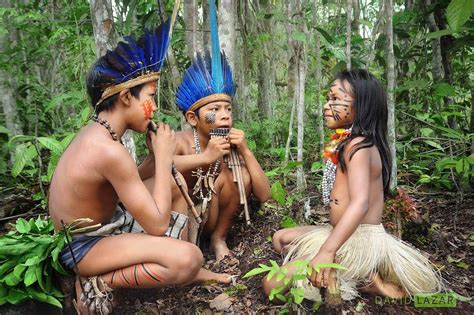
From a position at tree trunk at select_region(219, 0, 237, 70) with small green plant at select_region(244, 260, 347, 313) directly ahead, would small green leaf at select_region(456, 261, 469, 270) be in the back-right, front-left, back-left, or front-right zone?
front-left

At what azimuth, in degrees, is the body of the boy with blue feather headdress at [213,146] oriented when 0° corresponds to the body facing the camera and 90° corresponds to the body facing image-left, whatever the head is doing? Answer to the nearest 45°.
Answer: approximately 315°

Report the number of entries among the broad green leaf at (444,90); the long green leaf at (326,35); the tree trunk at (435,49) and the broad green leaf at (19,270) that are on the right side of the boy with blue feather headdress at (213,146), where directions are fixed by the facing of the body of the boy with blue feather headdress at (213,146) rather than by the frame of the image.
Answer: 1

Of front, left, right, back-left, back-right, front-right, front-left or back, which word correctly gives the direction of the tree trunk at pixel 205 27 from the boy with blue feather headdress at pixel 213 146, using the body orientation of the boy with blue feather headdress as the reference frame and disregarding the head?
back-left

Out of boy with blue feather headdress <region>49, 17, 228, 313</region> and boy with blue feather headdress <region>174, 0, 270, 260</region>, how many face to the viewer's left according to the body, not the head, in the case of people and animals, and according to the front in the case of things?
0

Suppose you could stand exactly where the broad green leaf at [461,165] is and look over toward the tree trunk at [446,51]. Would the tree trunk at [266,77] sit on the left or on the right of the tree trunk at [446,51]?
left

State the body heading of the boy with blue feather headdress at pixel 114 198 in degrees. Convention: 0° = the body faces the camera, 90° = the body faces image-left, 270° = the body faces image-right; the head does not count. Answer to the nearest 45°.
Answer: approximately 270°

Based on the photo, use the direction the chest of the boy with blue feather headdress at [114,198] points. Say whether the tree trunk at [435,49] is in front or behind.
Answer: in front

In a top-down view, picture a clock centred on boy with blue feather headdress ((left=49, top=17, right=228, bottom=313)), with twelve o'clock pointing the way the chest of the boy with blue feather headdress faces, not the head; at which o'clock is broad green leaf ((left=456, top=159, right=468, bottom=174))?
The broad green leaf is roughly at 12 o'clock from the boy with blue feather headdress.

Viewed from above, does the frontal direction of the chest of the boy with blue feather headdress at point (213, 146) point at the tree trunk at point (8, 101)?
no

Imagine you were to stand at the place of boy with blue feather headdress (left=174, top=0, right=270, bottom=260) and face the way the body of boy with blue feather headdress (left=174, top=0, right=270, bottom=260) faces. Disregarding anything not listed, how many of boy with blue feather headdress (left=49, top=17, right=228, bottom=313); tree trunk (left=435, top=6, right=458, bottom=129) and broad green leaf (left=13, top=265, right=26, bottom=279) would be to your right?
2

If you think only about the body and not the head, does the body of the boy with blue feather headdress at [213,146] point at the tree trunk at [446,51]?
no
